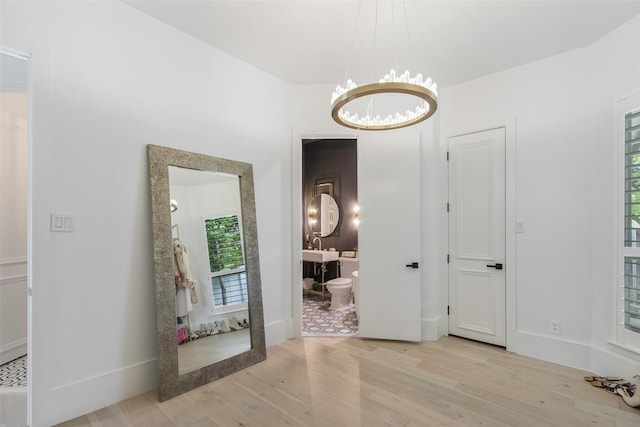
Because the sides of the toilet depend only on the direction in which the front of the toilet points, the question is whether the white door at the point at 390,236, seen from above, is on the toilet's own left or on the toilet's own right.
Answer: on the toilet's own left

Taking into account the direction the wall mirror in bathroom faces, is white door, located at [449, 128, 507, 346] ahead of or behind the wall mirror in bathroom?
ahead

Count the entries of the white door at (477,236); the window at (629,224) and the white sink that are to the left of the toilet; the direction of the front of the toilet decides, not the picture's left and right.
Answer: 2

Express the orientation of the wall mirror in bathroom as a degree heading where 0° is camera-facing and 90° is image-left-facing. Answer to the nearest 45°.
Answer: approximately 0°

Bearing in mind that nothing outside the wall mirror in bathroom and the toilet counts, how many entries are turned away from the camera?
0

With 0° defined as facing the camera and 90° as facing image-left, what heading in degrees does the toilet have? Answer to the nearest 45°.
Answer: approximately 45°

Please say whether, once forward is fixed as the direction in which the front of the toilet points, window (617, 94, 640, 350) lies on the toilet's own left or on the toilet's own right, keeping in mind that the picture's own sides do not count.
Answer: on the toilet's own left
